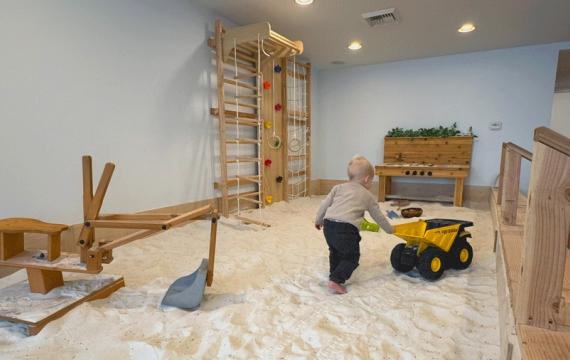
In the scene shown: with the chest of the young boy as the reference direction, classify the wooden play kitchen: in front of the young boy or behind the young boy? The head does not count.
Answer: in front

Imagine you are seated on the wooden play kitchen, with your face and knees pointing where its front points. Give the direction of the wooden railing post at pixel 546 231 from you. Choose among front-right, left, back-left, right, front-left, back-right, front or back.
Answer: front

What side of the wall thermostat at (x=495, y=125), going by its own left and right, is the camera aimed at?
front

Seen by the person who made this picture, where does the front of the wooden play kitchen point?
facing the viewer

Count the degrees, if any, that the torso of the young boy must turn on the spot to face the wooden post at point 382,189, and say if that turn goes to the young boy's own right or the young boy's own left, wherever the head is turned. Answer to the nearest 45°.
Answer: approximately 45° to the young boy's own left

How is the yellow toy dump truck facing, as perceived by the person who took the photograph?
facing away from the viewer and to the right of the viewer

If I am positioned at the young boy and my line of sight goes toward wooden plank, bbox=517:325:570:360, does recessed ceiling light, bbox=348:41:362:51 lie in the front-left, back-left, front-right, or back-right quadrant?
back-left

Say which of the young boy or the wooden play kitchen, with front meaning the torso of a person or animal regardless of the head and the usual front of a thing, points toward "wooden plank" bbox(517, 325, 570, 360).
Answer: the wooden play kitchen

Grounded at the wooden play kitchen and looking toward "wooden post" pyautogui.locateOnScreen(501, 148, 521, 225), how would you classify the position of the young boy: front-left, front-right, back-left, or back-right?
front-right

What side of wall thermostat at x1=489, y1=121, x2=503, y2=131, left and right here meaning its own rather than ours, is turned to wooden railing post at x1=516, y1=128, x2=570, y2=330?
front

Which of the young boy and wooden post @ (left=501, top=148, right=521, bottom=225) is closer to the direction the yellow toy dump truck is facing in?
the wooden post

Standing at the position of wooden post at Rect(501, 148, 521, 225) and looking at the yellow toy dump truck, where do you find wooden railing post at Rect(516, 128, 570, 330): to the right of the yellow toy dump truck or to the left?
left

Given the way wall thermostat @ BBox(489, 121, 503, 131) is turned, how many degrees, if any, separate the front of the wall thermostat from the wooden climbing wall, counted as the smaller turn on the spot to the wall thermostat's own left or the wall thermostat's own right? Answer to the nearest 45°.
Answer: approximately 45° to the wall thermostat's own right

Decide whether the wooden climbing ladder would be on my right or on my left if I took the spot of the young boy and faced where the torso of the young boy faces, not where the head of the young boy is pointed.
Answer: on my left

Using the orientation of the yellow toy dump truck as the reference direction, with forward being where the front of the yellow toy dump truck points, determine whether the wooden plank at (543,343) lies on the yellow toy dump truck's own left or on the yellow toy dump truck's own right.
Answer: on the yellow toy dump truck's own right

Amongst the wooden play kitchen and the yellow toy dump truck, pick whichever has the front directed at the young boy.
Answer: the wooden play kitchen

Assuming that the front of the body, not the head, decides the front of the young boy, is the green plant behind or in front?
in front

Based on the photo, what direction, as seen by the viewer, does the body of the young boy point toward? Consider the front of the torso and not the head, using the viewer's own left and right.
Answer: facing away from the viewer and to the right of the viewer

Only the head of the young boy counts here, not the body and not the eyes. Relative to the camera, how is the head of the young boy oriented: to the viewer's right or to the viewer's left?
to the viewer's right

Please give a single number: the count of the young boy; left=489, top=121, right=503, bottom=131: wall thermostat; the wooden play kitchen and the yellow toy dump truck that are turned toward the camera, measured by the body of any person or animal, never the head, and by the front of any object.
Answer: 2

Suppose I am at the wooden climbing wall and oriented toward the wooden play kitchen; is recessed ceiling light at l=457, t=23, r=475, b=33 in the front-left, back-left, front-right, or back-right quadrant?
front-right
